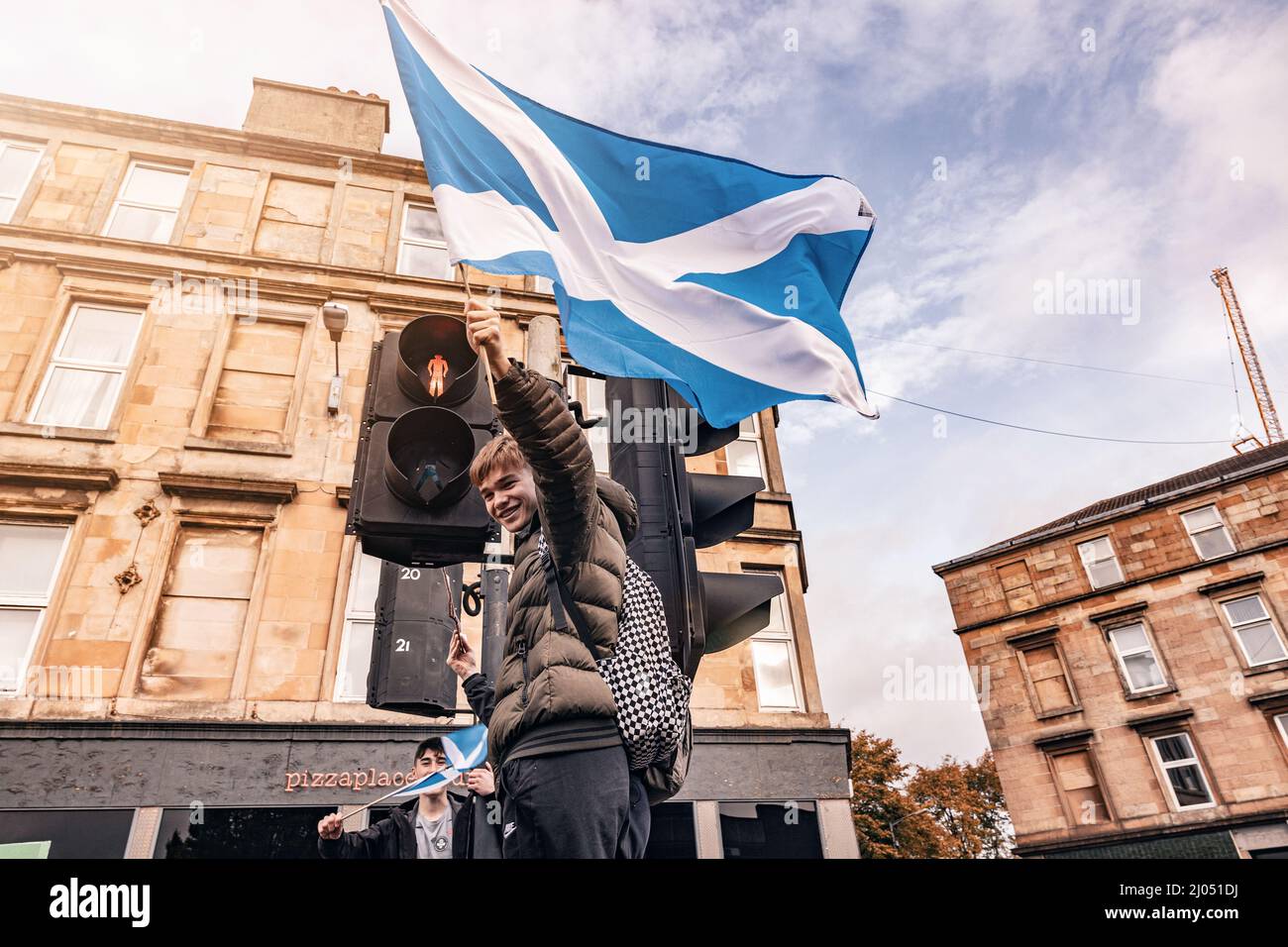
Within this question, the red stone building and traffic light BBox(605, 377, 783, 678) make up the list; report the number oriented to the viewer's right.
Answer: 1

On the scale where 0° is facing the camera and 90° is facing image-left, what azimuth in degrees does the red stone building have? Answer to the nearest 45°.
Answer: approximately 45°

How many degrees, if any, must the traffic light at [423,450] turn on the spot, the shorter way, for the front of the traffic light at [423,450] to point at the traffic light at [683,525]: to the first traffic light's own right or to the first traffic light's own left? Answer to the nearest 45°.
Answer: approximately 45° to the first traffic light's own left

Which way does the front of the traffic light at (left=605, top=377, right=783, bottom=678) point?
to the viewer's right

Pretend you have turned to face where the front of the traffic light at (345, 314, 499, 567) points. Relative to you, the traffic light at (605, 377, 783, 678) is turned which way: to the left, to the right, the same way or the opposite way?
to the left

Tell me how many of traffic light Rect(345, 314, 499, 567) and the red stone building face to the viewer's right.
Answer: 0

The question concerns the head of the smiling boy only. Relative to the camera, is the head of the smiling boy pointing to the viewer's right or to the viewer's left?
to the viewer's left

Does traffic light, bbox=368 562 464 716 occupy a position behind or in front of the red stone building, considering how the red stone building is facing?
in front

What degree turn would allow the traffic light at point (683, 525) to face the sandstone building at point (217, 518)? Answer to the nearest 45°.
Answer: approximately 135° to its left

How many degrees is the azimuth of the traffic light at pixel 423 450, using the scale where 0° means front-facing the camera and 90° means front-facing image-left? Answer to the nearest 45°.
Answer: approximately 0°

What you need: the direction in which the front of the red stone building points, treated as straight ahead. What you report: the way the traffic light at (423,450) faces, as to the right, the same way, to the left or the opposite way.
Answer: to the left

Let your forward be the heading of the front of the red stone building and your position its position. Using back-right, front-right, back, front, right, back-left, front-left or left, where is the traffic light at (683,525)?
front-left

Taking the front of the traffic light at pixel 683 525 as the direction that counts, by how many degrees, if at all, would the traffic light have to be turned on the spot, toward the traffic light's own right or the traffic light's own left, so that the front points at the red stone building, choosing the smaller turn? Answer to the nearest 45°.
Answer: approximately 45° to the traffic light's own left

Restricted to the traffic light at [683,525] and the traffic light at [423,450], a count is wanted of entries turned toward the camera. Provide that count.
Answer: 1

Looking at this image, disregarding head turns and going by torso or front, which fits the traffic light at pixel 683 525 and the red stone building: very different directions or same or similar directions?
very different directions

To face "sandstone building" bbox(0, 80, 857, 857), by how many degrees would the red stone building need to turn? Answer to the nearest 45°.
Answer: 0° — it already faces it
